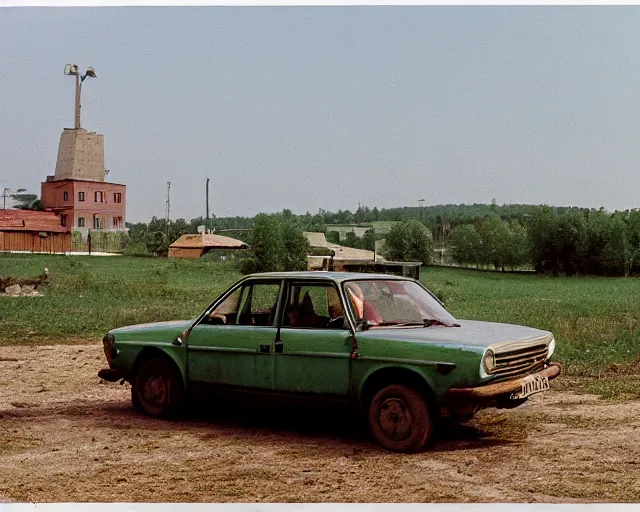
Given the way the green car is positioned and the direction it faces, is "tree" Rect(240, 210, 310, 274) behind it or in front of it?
behind

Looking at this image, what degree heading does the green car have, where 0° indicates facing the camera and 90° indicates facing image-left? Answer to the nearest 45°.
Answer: approximately 315°

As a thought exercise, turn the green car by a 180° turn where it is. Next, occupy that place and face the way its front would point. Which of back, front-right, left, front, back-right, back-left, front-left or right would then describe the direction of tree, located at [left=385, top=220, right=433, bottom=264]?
front-right

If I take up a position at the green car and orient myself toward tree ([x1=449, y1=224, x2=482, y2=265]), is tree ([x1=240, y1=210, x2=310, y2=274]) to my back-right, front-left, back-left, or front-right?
front-left

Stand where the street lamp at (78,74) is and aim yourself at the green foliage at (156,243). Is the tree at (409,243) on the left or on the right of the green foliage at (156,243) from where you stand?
right

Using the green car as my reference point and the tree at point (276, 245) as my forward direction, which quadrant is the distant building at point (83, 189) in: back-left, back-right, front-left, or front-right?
front-left

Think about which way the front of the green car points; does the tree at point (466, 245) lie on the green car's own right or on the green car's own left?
on the green car's own left

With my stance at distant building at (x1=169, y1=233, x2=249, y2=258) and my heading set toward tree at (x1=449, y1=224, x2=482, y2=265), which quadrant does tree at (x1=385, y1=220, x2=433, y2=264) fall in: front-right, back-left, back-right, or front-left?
front-right

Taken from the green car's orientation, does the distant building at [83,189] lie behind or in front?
behind
